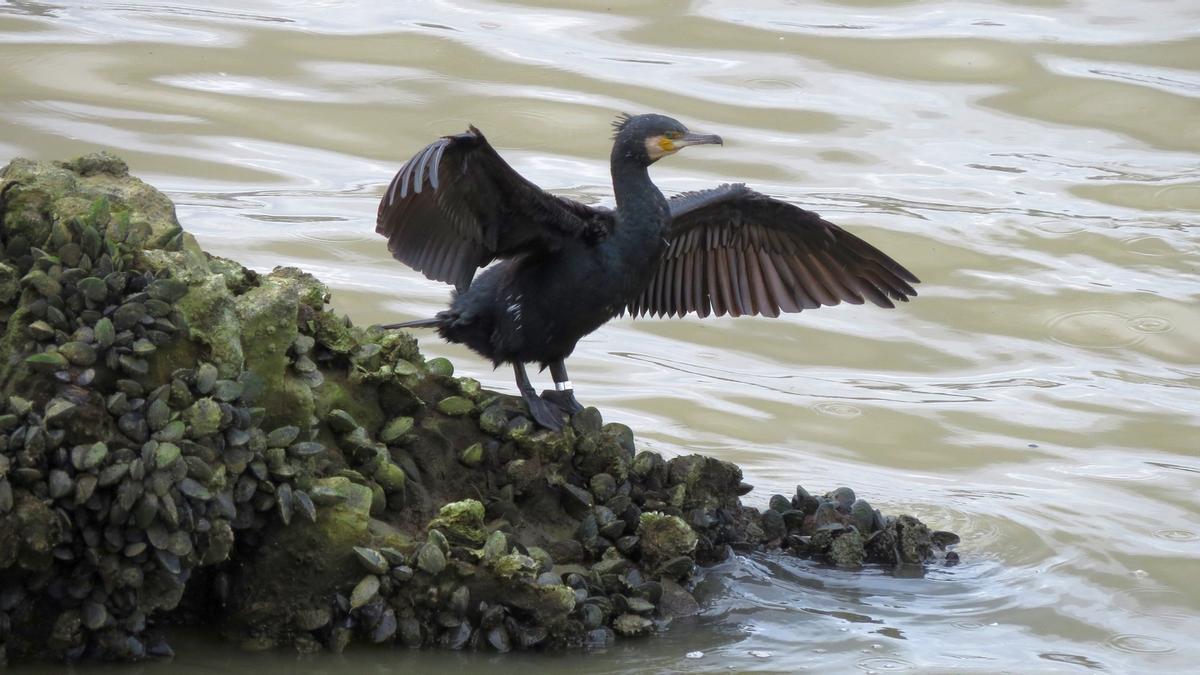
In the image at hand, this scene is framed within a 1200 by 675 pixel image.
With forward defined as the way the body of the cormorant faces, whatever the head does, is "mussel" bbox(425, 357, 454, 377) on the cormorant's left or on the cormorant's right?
on the cormorant's right

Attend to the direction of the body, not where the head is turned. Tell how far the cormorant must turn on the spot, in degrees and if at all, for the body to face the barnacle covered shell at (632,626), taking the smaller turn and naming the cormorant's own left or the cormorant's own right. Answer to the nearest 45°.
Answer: approximately 45° to the cormorant's own right

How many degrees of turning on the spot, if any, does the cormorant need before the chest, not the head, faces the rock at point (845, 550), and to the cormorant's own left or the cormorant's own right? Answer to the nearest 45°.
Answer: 0° — it already faces it

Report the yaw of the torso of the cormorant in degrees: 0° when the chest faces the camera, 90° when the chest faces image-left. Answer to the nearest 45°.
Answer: approximately 315°

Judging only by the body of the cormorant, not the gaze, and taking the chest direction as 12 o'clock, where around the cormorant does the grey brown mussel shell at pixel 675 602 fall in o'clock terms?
The grey brown mussel shell is roughly at 1 o'clock from the cormorant.

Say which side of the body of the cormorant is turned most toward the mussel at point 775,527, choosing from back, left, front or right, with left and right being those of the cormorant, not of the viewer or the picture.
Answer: front
